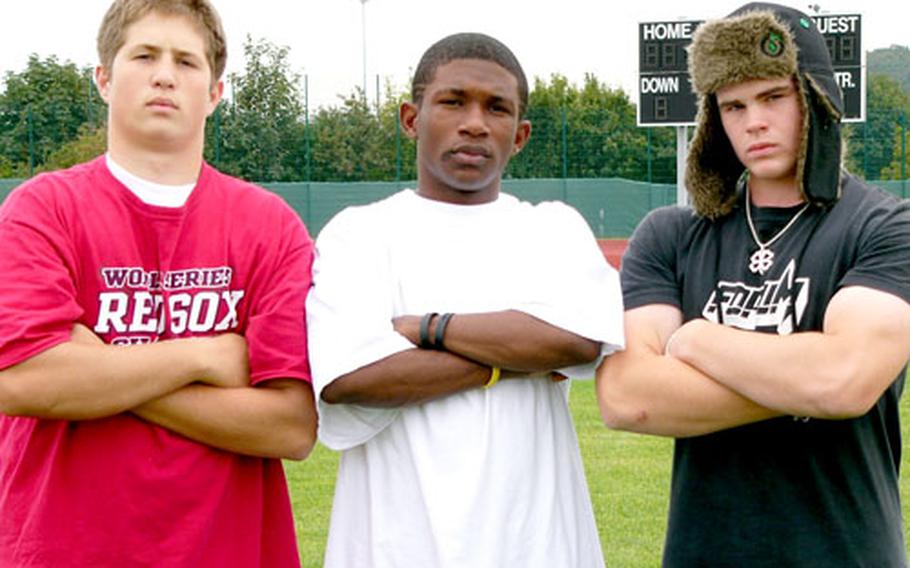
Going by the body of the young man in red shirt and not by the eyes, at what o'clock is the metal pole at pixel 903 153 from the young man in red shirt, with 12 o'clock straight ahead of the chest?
The metal pole is roughly at 7 o'clock from the young man in red shirt.

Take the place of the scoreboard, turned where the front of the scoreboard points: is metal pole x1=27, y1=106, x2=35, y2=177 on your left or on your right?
on your right

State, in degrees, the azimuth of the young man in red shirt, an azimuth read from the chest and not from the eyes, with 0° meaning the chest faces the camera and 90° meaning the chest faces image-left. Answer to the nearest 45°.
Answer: approximately 0°

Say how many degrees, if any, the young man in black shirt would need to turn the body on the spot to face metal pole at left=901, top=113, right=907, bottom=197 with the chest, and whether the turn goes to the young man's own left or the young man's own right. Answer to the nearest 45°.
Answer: approximately 180°

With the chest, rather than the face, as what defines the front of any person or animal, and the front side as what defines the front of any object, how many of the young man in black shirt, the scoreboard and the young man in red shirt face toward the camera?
3

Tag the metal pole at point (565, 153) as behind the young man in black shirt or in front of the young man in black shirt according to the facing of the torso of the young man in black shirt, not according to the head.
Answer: behind

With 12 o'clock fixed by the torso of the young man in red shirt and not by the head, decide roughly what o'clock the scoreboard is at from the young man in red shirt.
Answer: The scoreboard is roughly at 7 o'clock from the young man in red shirt.

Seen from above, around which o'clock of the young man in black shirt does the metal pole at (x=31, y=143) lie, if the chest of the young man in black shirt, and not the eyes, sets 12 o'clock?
The metal pole is roughly at 5 o'clock from the young man in black shirt.
